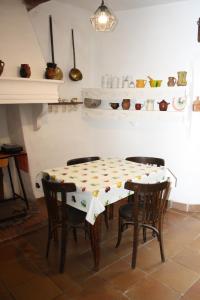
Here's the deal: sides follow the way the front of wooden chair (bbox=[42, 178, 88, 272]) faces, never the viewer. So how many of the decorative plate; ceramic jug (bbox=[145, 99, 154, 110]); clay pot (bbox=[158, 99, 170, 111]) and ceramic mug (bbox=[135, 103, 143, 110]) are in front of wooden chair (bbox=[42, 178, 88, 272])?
4

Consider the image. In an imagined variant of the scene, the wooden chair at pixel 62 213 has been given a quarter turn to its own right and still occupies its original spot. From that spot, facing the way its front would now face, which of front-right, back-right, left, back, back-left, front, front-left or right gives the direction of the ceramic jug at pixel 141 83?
left

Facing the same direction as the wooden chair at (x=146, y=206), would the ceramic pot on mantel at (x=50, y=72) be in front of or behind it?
in front

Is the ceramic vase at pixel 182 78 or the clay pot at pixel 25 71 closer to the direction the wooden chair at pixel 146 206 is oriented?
the clay pot

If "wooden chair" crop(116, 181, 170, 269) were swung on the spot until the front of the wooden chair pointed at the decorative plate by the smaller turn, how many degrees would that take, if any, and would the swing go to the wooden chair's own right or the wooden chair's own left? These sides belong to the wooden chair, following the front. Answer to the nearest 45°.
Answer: approximately 45° to the wooden chair's own right

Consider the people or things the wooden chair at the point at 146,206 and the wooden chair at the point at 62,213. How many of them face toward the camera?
0

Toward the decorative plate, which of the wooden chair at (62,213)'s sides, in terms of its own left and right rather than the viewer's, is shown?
front

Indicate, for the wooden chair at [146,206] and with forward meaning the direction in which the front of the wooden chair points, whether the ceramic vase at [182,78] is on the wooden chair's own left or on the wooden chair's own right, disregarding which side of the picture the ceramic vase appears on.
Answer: on the wooden chair's own right

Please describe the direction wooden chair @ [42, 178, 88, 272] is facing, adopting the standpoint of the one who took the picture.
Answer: facing away from the viewer and to the right of the viewer

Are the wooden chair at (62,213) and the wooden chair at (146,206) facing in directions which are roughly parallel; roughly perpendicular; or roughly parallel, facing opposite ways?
roughly perpendicular

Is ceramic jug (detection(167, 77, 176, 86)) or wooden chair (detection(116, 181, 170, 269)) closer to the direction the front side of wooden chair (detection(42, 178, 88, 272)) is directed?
the ceramic jug

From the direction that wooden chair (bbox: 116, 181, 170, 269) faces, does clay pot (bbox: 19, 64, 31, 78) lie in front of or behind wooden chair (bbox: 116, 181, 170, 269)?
in front

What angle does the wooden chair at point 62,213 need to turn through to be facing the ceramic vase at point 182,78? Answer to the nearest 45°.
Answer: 0° — it already faces it

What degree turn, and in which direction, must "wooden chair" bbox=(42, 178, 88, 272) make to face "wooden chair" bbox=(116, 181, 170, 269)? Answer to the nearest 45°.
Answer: approximately 45° to its right
